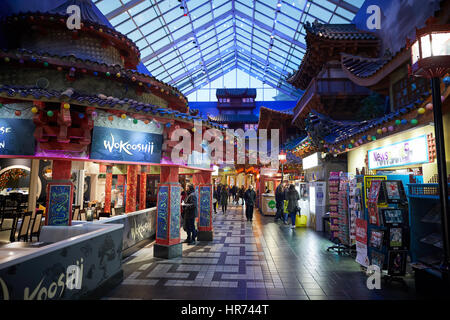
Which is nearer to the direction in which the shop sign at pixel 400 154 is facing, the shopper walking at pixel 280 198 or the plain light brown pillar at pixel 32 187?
the plain light brown pillar

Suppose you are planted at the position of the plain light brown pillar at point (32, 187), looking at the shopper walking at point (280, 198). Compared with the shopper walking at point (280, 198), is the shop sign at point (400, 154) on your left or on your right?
right

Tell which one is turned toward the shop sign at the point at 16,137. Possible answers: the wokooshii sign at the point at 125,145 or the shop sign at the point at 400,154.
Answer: the shop sign at the point at 400,154

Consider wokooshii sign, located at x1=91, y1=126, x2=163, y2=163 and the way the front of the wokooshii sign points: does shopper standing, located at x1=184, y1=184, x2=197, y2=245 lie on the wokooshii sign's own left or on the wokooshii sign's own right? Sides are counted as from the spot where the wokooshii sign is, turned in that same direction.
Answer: on the wokooshii sign's own left

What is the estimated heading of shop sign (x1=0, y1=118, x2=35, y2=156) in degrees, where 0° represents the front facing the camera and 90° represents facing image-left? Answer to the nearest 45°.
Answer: approximately 0°

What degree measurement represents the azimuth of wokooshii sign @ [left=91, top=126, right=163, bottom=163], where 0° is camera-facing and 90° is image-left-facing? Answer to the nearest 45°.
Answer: approximately 315°

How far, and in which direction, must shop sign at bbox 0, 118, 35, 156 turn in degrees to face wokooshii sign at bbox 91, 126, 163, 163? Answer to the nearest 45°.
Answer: approximately 90° to its left

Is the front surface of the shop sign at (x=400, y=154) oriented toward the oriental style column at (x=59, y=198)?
yes

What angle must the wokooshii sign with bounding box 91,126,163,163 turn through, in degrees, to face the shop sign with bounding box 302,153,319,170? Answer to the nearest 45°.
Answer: approximately 90° to its left

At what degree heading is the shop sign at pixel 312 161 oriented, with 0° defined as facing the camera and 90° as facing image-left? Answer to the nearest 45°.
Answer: approximately 45°
